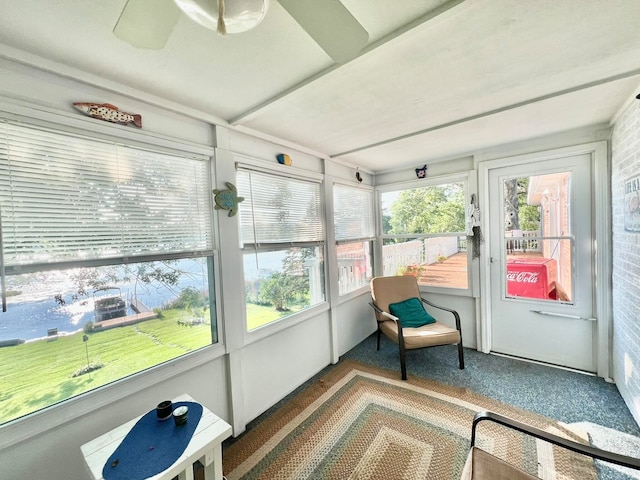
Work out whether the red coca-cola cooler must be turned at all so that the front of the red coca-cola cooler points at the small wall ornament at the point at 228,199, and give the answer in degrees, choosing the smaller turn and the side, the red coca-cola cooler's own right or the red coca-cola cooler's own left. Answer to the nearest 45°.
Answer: approximately 45° to the red coca-cola cooler's own right

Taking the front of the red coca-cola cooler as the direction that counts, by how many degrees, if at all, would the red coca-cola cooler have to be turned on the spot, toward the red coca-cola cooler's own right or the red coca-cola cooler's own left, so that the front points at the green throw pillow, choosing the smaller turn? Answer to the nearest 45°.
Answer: approximately 45° to the red coca-cola cooler's own right

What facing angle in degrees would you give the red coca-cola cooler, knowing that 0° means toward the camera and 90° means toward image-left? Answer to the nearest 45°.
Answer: approximately 0°

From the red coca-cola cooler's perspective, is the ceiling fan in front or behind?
in front

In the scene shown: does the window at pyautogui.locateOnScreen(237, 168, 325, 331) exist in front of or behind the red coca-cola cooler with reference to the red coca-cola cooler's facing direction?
in front
